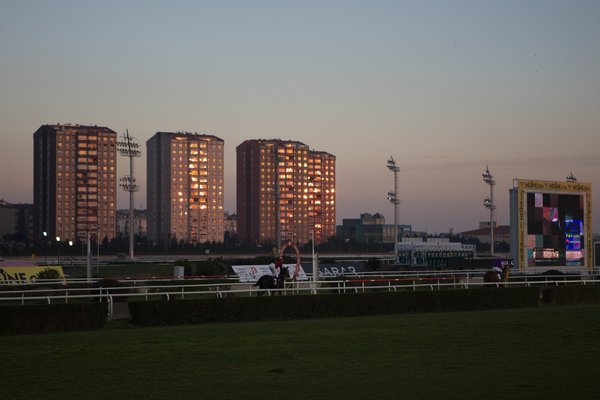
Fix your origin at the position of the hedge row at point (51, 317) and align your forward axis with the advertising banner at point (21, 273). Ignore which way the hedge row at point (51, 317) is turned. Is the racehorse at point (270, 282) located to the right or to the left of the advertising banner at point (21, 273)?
right

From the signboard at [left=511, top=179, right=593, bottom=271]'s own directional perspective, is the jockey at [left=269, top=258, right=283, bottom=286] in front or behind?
in front

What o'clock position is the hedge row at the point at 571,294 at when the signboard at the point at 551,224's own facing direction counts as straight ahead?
The hedge row is roughly at 12 o'clock from the signboard.
